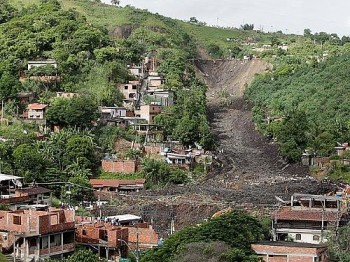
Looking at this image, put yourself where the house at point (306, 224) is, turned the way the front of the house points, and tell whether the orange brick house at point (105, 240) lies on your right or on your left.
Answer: on your right

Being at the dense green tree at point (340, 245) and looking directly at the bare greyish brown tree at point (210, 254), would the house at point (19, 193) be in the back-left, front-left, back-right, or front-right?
front-right

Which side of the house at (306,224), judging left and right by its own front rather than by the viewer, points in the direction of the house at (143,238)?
right

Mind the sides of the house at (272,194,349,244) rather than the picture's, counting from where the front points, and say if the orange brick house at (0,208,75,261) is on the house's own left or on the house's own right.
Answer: on the house's own right

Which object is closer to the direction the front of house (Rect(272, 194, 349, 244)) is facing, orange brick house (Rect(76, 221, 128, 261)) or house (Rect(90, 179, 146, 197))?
the orange brick house

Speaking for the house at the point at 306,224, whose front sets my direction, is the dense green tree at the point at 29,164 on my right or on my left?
on my right

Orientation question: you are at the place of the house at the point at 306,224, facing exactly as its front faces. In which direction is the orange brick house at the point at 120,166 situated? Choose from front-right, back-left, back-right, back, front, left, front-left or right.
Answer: back-right

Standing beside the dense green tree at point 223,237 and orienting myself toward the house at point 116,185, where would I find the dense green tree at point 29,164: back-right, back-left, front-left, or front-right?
front-left

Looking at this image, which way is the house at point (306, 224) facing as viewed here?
toward the camera

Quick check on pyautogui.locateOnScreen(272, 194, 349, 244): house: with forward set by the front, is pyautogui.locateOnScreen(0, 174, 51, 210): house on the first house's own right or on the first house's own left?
on the first house's own right

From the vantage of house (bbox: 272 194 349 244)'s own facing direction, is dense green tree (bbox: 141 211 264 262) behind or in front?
in front

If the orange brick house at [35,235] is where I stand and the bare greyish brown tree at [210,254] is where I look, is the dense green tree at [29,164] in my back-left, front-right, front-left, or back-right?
back-left

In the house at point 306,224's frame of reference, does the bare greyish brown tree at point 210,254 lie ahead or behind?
ahead

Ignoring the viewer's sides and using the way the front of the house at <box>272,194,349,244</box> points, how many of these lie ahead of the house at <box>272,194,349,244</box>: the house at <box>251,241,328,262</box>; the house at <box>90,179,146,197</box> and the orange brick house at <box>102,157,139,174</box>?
1

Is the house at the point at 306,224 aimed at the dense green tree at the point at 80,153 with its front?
no

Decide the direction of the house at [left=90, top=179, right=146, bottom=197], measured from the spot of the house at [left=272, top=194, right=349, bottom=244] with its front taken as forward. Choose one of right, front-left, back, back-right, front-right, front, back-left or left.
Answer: back-right

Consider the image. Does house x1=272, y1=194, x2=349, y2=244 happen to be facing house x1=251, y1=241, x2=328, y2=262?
yes
